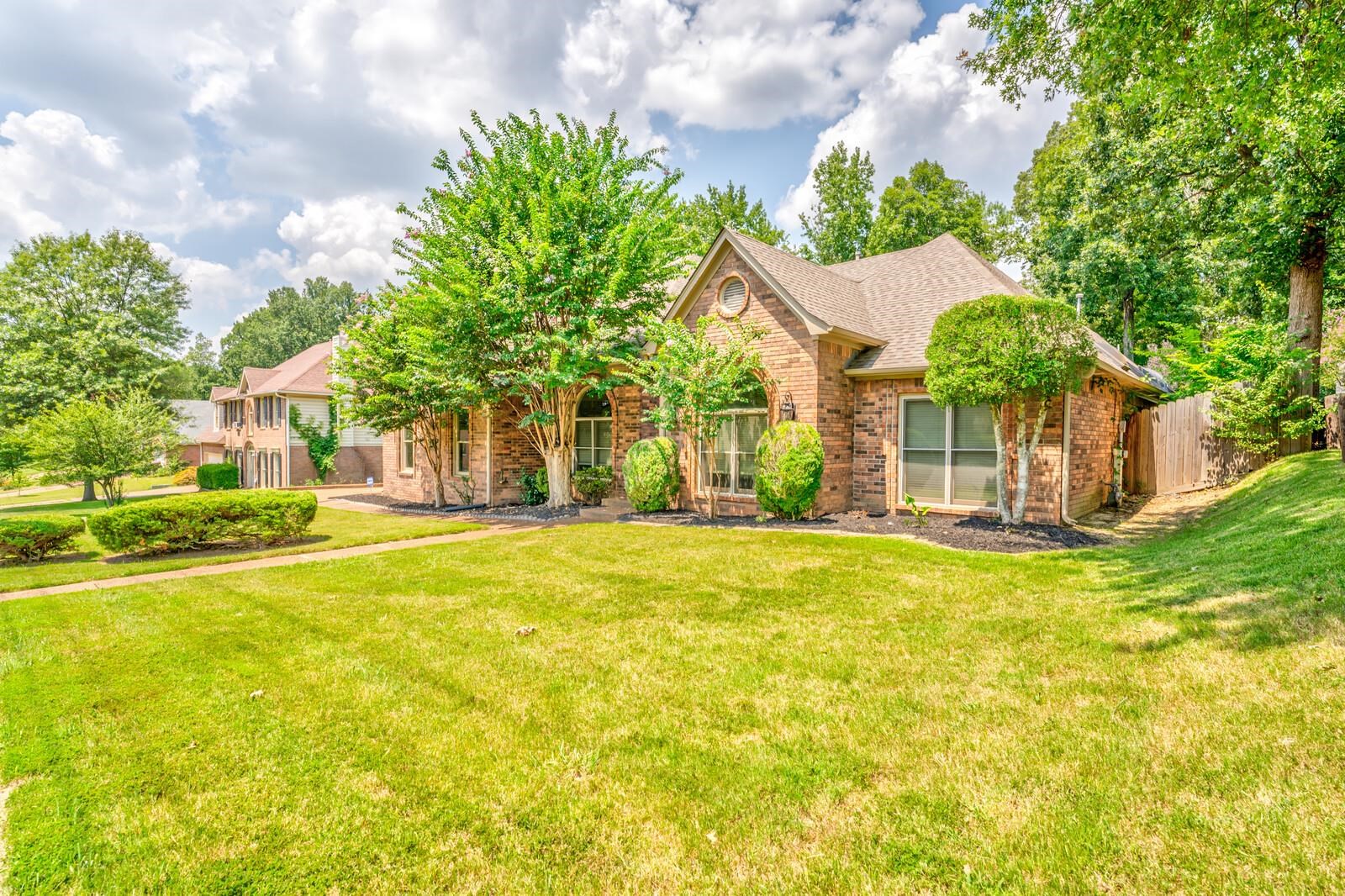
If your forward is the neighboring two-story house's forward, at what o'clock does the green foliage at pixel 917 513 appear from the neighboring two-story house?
The green foliage is roughly at 10 o'clock from the neighboring two-story house.

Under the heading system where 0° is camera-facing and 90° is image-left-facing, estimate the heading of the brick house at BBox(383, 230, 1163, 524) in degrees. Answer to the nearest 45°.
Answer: approximately 45°

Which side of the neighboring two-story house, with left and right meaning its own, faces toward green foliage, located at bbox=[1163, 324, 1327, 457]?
left

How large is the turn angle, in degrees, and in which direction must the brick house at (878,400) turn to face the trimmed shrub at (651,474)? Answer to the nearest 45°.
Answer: approximately 45° to its right

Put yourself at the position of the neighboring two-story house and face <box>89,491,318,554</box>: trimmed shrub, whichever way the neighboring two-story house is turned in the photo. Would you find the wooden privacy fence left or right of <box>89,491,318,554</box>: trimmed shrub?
left

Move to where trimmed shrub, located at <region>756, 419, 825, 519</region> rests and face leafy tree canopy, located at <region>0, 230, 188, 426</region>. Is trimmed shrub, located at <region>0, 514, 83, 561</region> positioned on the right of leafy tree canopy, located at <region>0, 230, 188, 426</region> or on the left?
left

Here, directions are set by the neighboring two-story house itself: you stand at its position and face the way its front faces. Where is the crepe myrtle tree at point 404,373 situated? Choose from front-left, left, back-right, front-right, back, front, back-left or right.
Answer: front-left

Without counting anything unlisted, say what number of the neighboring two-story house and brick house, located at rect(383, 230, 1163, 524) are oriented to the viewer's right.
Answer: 0
